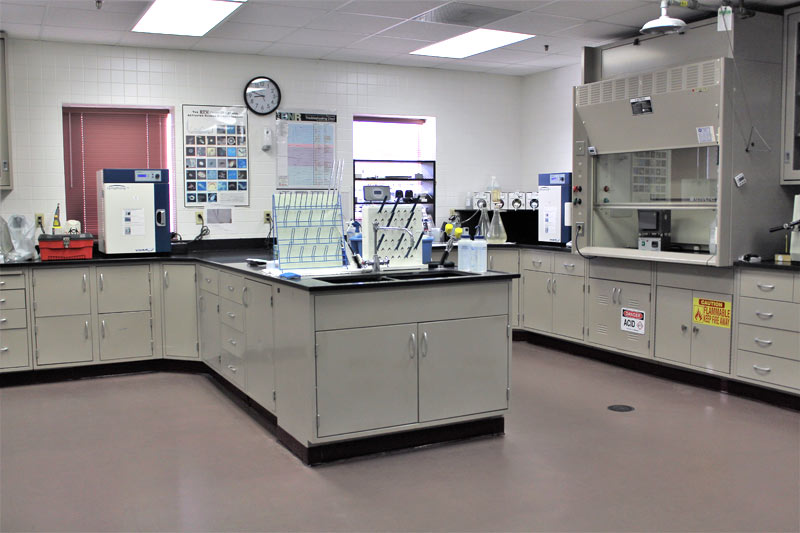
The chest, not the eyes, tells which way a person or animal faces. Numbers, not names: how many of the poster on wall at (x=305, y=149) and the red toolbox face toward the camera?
2

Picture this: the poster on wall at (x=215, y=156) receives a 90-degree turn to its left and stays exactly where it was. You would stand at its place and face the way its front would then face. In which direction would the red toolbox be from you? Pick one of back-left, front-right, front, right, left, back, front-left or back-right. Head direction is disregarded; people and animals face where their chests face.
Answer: back-right

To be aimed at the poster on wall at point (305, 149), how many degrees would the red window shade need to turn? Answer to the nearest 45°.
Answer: approximately 90° to its left

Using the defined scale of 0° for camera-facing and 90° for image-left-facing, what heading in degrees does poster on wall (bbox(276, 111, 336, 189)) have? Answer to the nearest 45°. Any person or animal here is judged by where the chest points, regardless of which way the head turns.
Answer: approximately 0°

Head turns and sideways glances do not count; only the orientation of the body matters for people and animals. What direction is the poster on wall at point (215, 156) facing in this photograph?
toward the camera

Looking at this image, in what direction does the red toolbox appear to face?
toward the camera

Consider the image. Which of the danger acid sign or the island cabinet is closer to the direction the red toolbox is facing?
the island cabinet

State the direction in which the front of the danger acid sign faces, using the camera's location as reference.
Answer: facing the viewer and to the left of the viewer

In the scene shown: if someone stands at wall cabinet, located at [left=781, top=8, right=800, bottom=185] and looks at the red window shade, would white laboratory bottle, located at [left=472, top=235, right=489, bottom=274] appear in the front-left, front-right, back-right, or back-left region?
front-left

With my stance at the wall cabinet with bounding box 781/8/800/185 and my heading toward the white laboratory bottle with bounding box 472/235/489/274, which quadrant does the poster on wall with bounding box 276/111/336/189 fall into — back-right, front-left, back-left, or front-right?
front-right

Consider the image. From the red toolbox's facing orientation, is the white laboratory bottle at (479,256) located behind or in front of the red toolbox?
in front

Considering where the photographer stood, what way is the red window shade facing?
facing the viewer

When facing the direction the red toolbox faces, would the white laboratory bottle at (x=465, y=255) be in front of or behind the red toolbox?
in front

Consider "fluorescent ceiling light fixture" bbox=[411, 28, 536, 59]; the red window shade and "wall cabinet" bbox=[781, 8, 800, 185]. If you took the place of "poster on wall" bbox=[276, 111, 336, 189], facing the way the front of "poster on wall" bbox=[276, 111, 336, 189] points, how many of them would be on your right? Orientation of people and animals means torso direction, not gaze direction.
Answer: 1

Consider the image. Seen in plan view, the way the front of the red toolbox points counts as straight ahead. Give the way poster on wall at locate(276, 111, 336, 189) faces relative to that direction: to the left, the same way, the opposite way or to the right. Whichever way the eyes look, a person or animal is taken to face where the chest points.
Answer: the same way

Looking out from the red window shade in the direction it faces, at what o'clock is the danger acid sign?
The danger acid sign is roughly at 10 o'clock from the red window shade.

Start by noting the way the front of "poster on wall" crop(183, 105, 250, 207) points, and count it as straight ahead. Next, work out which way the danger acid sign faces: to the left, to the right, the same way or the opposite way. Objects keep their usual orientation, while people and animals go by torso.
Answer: to the right
